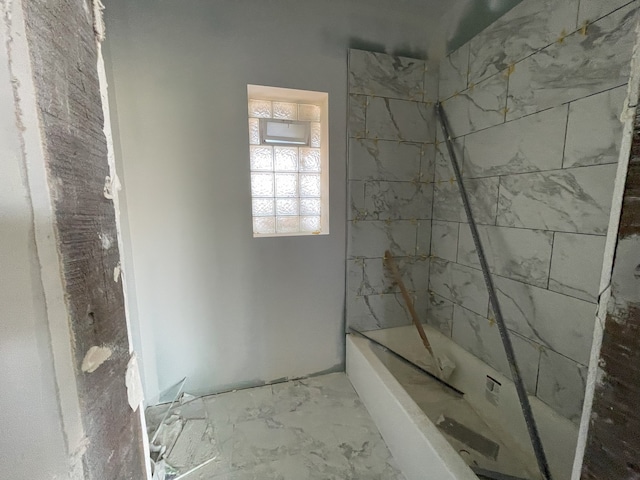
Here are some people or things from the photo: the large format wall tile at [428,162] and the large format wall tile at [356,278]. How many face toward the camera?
2

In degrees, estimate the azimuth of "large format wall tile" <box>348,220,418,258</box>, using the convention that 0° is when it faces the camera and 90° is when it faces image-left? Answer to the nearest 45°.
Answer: approximately 0°

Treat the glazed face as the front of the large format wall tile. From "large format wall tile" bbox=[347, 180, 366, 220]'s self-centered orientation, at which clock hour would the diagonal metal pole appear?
The diagonal metal pole is roughly at 10 o'clock from the large format wall tile.

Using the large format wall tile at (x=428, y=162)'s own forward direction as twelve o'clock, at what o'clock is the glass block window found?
The glass block window is roughly at 2 o'clock from the large format wall tile.

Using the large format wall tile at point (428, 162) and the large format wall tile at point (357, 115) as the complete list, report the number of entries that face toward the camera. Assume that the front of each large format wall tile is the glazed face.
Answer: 2
